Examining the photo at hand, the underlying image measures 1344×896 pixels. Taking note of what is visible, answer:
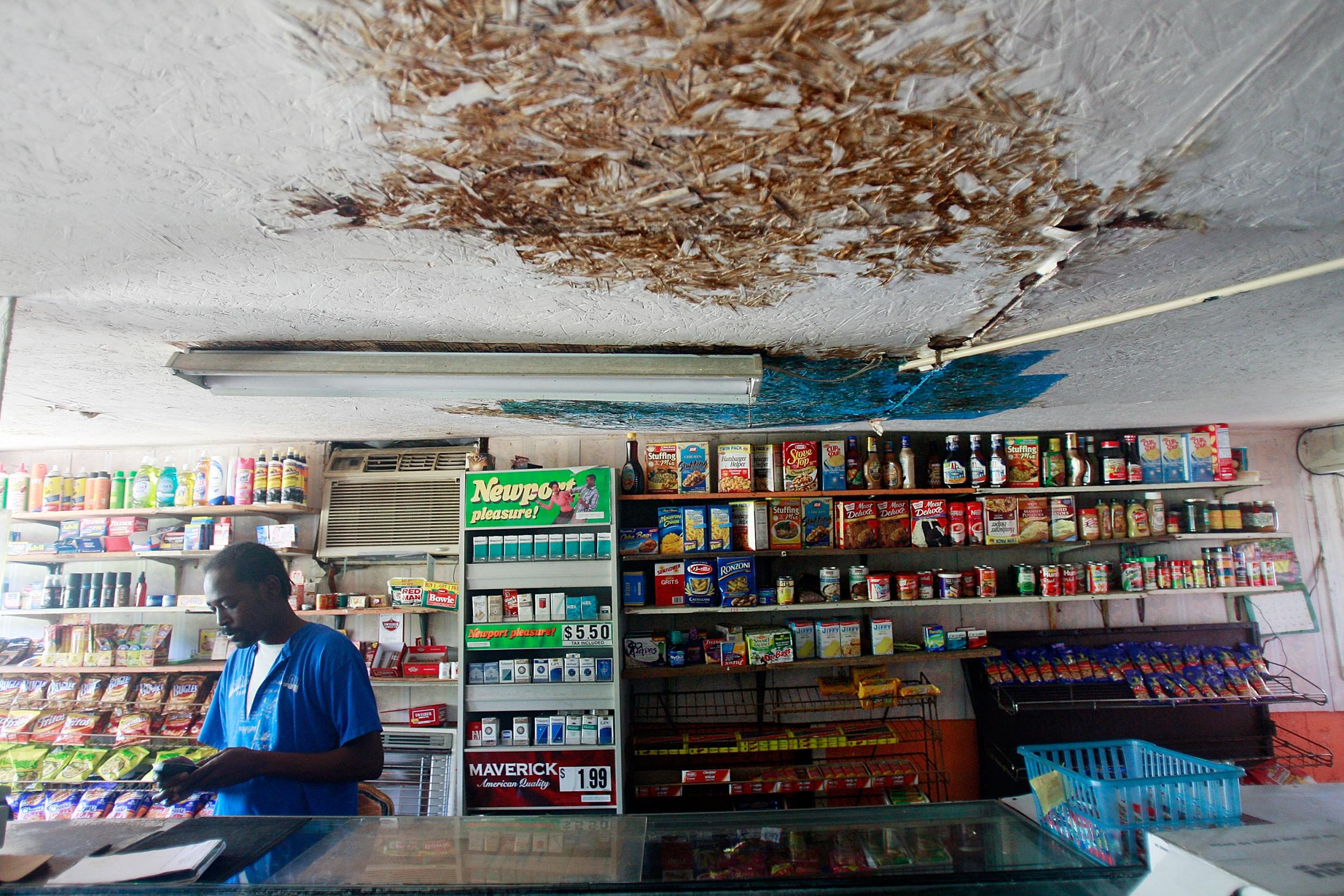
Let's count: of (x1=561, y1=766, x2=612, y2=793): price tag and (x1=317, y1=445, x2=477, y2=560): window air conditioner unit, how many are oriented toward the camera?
2

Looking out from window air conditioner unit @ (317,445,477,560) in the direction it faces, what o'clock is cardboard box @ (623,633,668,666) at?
The cardboard box is roughly at 10 o'clock from the window air conditioner unit.

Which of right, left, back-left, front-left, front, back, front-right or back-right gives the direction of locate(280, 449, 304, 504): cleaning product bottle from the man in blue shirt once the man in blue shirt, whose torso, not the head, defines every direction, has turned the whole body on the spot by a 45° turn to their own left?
back

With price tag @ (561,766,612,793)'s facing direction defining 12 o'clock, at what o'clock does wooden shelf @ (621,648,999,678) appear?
The wooden shelf is roughly at 9 o'clock from the price tag.

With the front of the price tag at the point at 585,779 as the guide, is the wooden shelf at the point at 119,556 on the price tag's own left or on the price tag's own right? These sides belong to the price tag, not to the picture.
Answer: on the price tag's own right

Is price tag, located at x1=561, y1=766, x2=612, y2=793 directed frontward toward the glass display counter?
yes

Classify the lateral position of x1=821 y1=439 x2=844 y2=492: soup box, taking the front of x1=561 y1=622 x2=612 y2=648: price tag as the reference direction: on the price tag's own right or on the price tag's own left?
on the price tag's own left

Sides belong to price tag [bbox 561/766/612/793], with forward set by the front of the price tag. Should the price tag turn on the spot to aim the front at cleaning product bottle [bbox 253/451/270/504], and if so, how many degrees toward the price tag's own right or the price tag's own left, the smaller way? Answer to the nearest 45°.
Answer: approximately 90° to the price tag's own right
